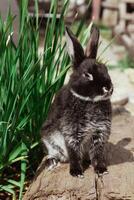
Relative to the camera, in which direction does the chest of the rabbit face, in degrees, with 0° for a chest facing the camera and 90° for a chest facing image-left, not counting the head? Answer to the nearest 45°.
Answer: approximately 315°
